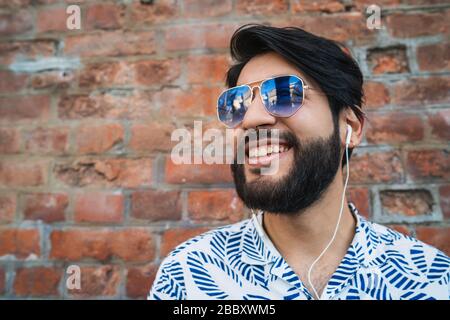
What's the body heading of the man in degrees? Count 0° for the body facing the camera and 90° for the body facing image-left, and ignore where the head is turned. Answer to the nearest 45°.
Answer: approximately 0°
